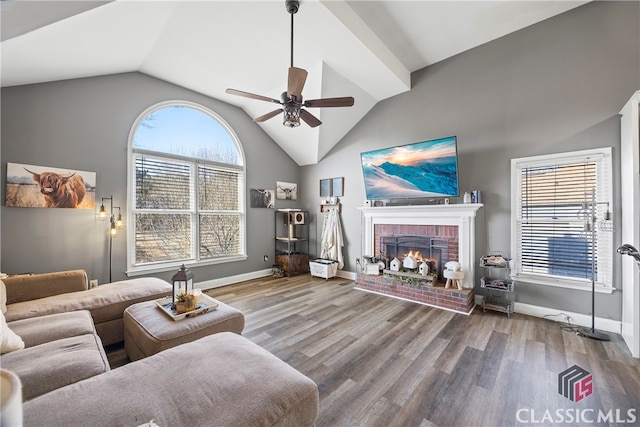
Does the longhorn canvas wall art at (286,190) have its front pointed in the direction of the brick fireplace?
yes

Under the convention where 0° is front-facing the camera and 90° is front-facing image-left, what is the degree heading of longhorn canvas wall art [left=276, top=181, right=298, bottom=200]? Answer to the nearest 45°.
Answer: approximately 315°

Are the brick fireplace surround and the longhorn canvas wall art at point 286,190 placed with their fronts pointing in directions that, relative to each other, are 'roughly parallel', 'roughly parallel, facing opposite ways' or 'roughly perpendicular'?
roughly perpendicular

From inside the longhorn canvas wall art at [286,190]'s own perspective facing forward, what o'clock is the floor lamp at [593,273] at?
The floor lamp is roughly at 12 o'clock from the longhorn canvas wall art.

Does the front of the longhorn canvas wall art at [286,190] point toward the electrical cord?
yes

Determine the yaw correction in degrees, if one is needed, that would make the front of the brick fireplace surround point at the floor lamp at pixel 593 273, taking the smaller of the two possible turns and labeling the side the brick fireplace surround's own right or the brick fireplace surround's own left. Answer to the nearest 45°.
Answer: approximately 45° to the brick fireplace surround's own left

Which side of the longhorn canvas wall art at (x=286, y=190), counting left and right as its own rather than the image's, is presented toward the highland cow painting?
right

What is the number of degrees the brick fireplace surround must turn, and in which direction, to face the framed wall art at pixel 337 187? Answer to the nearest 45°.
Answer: approximately 90° to its right

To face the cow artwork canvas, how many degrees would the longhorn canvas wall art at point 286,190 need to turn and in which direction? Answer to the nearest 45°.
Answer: approximately 90° to its right

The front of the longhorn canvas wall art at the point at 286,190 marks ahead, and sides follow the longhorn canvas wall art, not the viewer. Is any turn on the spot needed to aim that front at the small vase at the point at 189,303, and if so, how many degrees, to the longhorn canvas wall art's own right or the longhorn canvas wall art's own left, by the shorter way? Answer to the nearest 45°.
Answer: approximately 45° to the longhorn canvas wall art's own right

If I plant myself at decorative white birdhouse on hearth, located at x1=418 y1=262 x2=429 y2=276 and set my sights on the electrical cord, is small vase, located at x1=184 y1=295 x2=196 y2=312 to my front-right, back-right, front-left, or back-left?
back-right

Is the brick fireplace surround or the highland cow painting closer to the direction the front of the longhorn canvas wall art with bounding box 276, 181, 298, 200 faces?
the brick fireplace surround

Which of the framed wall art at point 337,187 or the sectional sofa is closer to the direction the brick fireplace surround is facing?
the sectional sofa

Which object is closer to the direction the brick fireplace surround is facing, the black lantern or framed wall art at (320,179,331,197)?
the black lantern
